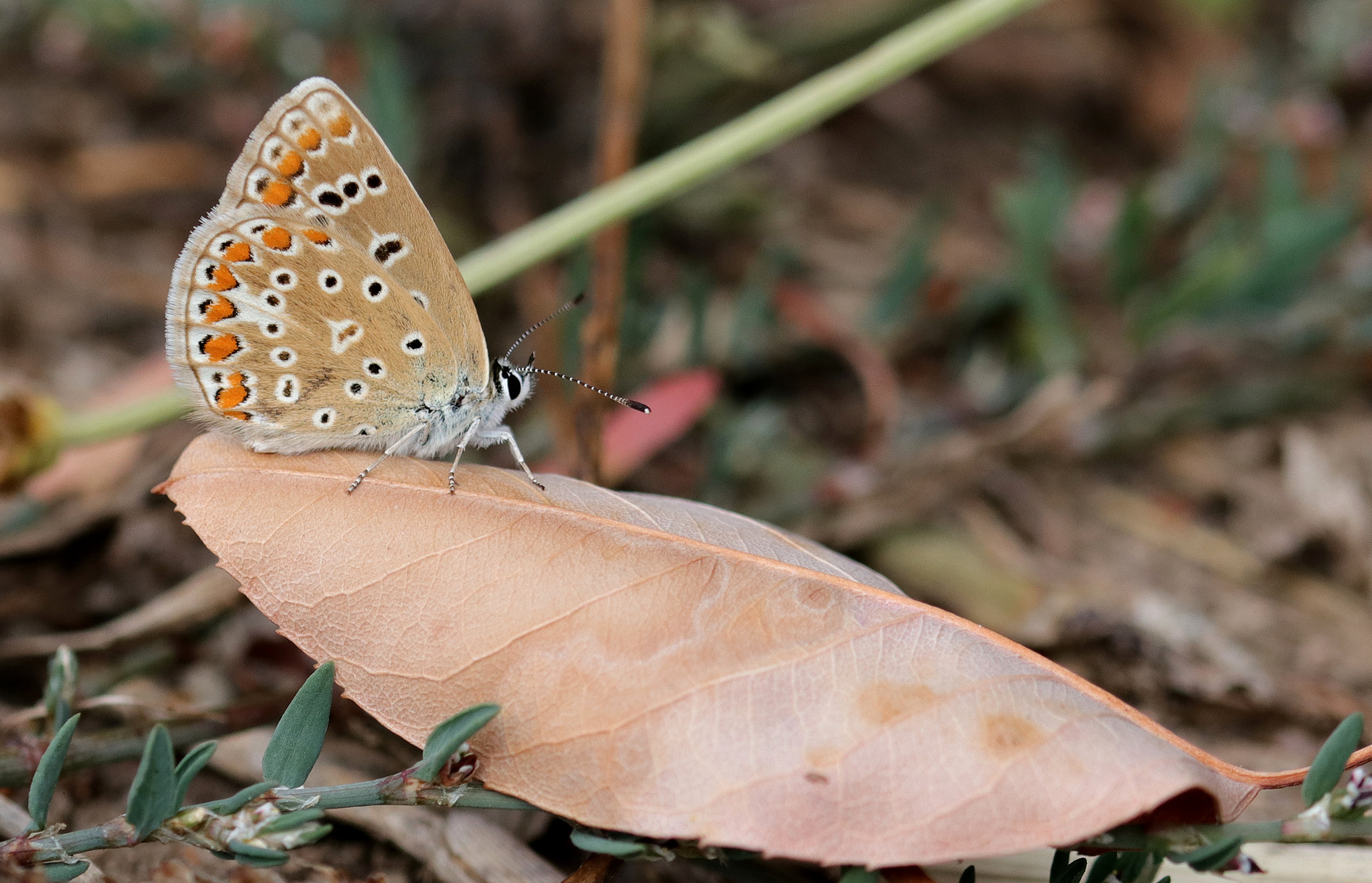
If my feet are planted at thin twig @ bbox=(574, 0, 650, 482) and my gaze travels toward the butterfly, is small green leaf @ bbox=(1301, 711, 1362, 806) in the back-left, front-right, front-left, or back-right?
front-left

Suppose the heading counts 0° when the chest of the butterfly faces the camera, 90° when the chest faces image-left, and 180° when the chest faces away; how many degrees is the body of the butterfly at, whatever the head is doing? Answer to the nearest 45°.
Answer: approximately 270°
